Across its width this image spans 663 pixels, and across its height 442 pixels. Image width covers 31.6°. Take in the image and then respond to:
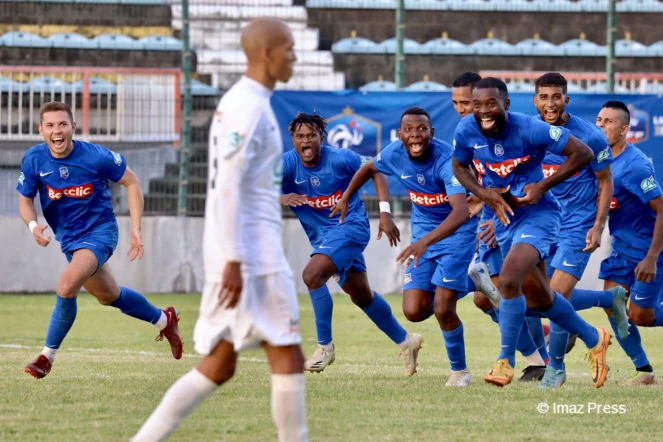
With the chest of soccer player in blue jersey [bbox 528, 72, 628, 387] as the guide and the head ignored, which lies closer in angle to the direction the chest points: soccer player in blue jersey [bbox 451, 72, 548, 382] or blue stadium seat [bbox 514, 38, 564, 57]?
the soccer player in blue jersey

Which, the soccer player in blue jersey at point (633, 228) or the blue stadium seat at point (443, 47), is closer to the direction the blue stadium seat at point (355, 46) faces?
the soccer player in blue jersey

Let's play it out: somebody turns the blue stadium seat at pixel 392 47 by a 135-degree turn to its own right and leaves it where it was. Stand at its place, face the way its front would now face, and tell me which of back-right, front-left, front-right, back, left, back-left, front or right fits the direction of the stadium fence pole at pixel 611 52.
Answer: back

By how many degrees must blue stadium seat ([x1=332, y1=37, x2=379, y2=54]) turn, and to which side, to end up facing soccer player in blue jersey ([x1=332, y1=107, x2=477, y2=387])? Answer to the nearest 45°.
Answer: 0° — it already faces them

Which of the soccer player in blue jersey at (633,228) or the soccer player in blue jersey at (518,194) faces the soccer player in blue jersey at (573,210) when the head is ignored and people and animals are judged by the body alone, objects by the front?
the soccer player in blue jersey at (633,228)

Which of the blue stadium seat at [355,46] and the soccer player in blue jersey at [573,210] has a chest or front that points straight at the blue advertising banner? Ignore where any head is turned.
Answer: the blue stadium seat

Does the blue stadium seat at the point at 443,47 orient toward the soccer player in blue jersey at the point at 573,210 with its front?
yes
